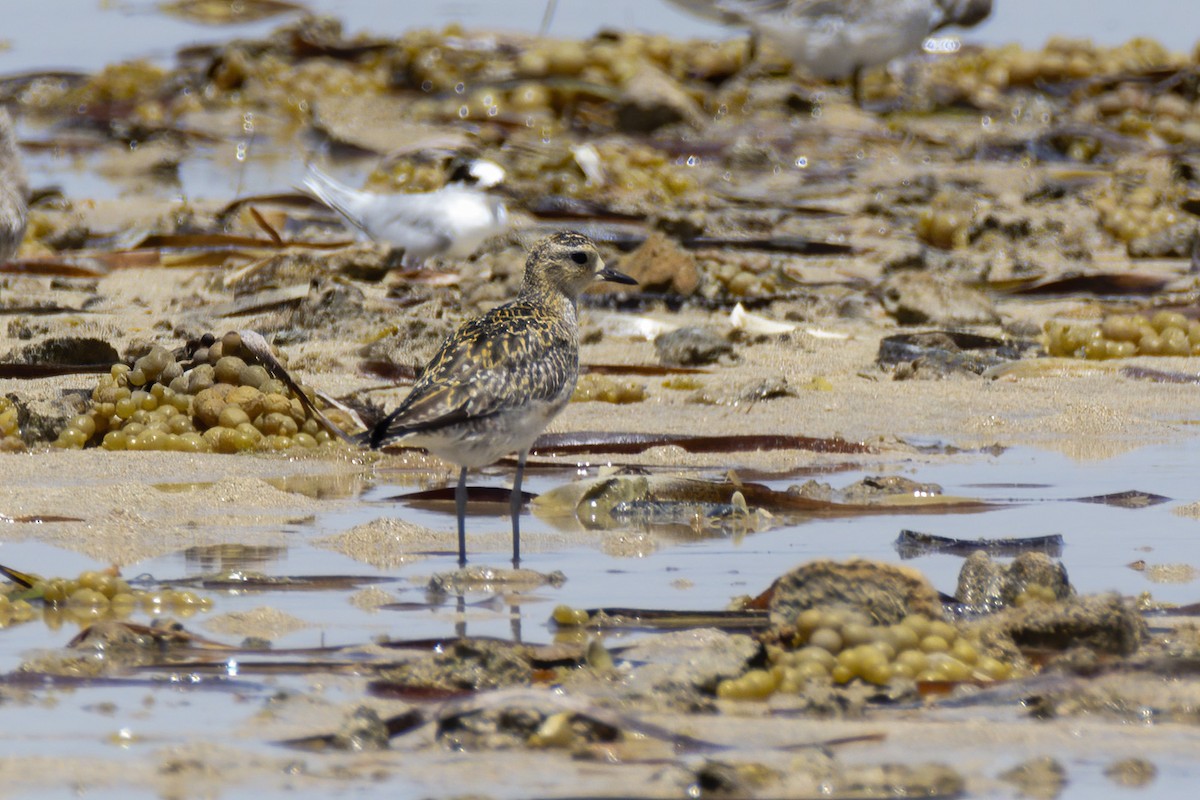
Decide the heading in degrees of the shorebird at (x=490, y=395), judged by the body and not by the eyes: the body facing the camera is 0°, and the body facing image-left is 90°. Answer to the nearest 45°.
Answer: approximately 270°

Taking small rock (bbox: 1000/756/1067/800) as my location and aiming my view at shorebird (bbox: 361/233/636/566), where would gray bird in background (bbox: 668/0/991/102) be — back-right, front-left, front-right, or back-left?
front-right

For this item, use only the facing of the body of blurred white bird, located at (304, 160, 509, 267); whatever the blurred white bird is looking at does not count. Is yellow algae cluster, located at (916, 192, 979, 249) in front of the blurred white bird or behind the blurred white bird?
in front

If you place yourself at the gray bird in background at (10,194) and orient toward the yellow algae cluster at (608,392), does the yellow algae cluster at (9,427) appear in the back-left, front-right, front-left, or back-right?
front-right

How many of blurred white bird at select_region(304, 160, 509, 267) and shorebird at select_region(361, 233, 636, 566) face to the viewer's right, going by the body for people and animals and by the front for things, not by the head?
2

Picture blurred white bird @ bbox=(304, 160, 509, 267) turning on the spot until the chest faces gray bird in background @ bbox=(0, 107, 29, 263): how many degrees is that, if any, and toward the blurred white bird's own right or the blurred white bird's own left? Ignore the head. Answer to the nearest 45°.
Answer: approximately 135° to the blurred white bird's own right

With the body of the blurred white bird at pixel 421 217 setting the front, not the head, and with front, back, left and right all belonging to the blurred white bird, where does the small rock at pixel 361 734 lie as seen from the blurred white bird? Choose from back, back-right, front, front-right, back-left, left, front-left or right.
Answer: right

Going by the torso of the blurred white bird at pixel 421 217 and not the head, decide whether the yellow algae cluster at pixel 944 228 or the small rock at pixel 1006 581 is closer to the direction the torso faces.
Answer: the yellow algae cluster

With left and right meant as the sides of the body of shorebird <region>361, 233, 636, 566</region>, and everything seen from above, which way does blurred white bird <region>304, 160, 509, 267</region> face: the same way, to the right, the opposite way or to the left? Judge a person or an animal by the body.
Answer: the same way

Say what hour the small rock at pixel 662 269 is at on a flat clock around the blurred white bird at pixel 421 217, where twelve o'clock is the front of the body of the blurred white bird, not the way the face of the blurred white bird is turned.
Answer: The small rock is roughly at 1 o'clock from the blurred white bird.

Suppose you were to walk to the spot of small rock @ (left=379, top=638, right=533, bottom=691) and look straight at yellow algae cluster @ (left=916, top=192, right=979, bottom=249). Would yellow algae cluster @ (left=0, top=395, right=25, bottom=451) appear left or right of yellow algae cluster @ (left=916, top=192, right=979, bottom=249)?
left

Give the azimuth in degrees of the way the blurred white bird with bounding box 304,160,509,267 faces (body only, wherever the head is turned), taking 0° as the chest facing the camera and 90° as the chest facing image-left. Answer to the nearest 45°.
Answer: approximately 270°

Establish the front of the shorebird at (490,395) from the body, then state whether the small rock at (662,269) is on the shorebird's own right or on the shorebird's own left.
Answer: on the shorebird's own left

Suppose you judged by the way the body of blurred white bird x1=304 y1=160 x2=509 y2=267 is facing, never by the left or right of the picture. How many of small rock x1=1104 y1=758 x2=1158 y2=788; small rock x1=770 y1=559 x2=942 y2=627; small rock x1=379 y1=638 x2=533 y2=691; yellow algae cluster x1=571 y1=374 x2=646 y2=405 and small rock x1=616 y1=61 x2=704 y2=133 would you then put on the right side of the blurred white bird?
4

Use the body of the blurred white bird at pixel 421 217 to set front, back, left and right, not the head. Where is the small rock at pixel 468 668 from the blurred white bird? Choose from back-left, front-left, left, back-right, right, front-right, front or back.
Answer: right

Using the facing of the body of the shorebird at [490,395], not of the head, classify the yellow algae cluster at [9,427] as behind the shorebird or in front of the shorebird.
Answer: behind
